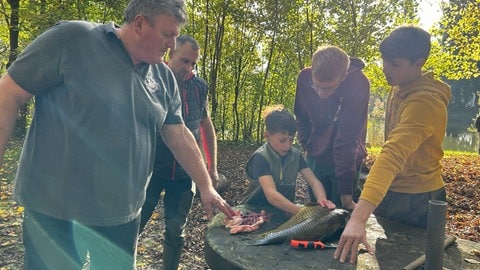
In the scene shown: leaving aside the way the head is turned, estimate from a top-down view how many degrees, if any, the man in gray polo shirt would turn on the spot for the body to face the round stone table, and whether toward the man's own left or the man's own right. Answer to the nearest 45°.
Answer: approximately 45° to the man's own left

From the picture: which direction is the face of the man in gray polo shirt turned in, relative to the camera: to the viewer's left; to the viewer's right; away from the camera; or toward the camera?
to the viewer's right

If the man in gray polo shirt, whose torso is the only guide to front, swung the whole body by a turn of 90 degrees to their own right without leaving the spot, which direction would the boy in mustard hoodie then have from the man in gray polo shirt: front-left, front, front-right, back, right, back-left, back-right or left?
back-left

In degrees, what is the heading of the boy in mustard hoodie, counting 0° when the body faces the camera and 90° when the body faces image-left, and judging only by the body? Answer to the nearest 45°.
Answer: approximately 90°

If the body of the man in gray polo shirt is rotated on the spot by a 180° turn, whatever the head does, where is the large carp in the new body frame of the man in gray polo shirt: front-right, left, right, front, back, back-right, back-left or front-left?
back-right

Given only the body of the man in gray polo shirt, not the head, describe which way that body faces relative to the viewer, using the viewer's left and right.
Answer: facing the viewer and to the right of the viewer
